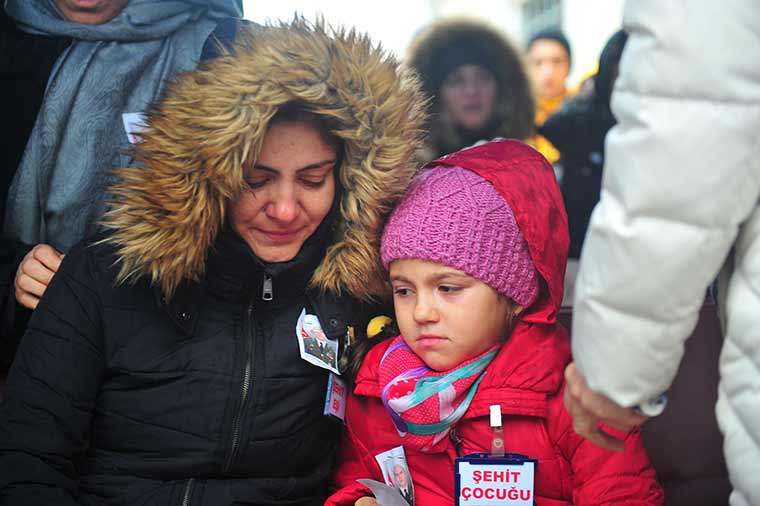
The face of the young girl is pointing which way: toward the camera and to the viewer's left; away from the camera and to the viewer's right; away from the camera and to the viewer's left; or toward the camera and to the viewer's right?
toward the camera and to the viewer's left

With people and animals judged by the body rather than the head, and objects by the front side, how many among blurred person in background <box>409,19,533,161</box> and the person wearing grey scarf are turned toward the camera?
2

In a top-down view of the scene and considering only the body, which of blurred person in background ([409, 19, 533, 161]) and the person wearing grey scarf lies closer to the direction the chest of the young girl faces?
the person wearing grey scarf

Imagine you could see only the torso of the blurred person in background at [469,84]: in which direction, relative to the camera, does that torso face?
toward the camera

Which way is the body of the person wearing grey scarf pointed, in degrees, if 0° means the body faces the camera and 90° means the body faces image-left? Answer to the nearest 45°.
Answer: approximately 0°

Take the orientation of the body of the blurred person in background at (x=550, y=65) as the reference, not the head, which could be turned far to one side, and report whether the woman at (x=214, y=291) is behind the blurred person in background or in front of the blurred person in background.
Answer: in front

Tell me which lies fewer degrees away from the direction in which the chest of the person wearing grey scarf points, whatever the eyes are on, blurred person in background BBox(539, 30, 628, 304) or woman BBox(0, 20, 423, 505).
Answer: the woman

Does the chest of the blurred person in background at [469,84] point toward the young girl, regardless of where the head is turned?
yes

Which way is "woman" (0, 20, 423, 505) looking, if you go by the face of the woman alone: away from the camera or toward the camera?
toward the camera

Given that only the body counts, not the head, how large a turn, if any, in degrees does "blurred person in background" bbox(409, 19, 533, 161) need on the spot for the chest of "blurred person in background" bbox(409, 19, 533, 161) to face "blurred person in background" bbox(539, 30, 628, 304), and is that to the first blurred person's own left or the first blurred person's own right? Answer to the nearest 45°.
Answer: approximately 45° to the first blurred person's own left

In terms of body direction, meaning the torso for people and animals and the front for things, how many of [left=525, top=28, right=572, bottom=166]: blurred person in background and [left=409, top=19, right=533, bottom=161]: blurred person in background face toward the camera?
2

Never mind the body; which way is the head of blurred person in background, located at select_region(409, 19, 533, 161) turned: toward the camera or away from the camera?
toward the camera
